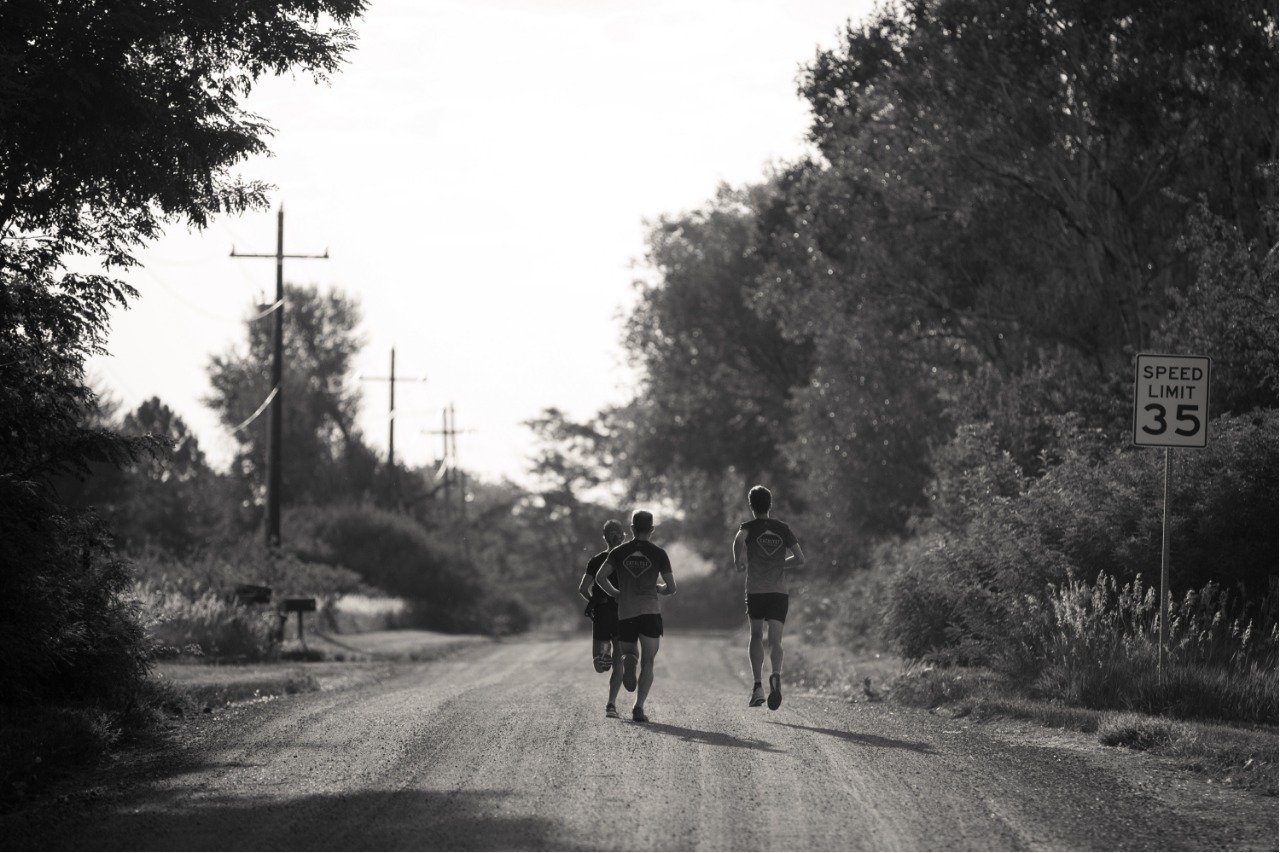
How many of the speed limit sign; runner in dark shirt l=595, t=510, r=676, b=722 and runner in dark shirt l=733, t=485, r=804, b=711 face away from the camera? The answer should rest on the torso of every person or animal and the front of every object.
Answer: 2

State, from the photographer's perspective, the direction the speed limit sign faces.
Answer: facing the viewer

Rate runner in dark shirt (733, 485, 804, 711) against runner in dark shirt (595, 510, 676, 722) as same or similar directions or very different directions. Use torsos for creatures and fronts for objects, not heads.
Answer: same or similar directions

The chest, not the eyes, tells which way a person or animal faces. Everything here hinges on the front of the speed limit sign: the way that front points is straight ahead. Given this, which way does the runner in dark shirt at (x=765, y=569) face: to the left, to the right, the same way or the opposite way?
the opposite way

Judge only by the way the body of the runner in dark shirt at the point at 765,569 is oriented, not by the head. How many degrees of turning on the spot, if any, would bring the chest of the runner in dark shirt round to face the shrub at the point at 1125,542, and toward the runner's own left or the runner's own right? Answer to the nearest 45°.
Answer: approximately 45° to the runner's own right

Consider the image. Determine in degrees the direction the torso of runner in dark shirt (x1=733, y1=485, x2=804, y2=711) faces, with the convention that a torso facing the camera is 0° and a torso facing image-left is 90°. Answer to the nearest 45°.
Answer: approximately 180°

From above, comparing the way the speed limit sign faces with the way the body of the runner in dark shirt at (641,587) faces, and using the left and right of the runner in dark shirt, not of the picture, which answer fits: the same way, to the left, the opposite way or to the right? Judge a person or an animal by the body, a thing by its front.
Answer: the opposite way

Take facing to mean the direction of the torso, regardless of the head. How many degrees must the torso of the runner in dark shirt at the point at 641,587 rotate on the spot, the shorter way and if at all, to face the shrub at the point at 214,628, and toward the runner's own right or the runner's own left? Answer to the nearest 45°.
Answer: approximately 45° to the runner's own left

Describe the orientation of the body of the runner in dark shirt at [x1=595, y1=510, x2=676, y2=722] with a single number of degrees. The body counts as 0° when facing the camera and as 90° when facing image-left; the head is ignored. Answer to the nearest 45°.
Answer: approximately 180°

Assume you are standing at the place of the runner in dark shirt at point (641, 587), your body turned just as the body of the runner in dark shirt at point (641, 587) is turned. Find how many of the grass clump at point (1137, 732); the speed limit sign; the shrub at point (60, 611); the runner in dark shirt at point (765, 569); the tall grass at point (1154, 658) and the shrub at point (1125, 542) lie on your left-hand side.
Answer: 1

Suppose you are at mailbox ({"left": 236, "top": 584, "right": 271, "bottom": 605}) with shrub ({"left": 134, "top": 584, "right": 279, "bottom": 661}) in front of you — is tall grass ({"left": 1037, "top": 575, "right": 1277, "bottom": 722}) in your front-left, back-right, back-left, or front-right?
front-left

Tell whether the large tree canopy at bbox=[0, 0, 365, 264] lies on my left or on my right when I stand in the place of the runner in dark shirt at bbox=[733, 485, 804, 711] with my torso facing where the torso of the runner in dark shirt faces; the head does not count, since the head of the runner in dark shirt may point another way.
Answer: on my left

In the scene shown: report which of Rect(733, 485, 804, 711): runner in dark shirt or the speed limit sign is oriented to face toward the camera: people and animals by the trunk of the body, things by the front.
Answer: the speed limit sign

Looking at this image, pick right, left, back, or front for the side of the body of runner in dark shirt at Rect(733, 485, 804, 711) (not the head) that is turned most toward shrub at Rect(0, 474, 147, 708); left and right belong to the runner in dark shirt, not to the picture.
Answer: left

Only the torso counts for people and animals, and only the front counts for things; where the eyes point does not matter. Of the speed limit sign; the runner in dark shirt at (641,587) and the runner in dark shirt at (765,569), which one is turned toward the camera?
the speed limit sign
